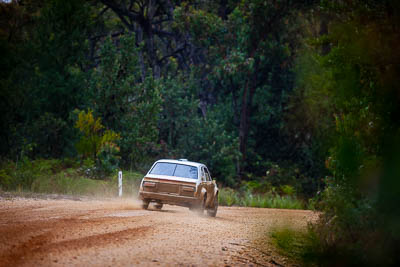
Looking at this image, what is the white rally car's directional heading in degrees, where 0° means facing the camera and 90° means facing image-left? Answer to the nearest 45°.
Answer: approximately 180°

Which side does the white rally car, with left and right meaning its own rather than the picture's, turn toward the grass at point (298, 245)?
back

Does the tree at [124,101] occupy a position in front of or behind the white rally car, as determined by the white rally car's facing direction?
in front

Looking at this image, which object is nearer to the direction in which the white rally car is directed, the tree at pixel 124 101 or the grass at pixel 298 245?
the tree
